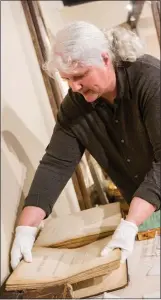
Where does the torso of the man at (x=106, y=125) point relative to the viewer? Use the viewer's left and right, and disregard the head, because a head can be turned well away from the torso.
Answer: facing the viewer and to the left of the viewer

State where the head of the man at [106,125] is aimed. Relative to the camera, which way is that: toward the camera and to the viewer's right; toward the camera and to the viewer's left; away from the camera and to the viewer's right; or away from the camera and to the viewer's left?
toward the camera and to the viewer's left
